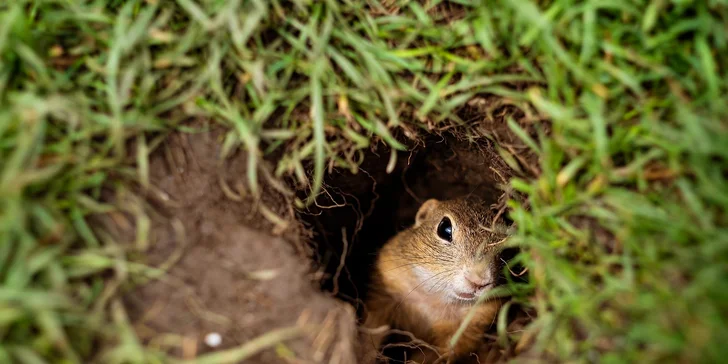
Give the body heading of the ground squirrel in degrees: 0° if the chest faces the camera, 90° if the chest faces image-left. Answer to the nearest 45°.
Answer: approximately 315°

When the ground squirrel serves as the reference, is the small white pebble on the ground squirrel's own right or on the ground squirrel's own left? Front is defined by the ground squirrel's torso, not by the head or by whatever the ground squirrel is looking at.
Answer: on the ground squirrel's own right
